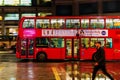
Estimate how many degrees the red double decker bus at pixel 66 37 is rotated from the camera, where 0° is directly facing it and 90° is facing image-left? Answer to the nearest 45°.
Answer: approximately 90°
